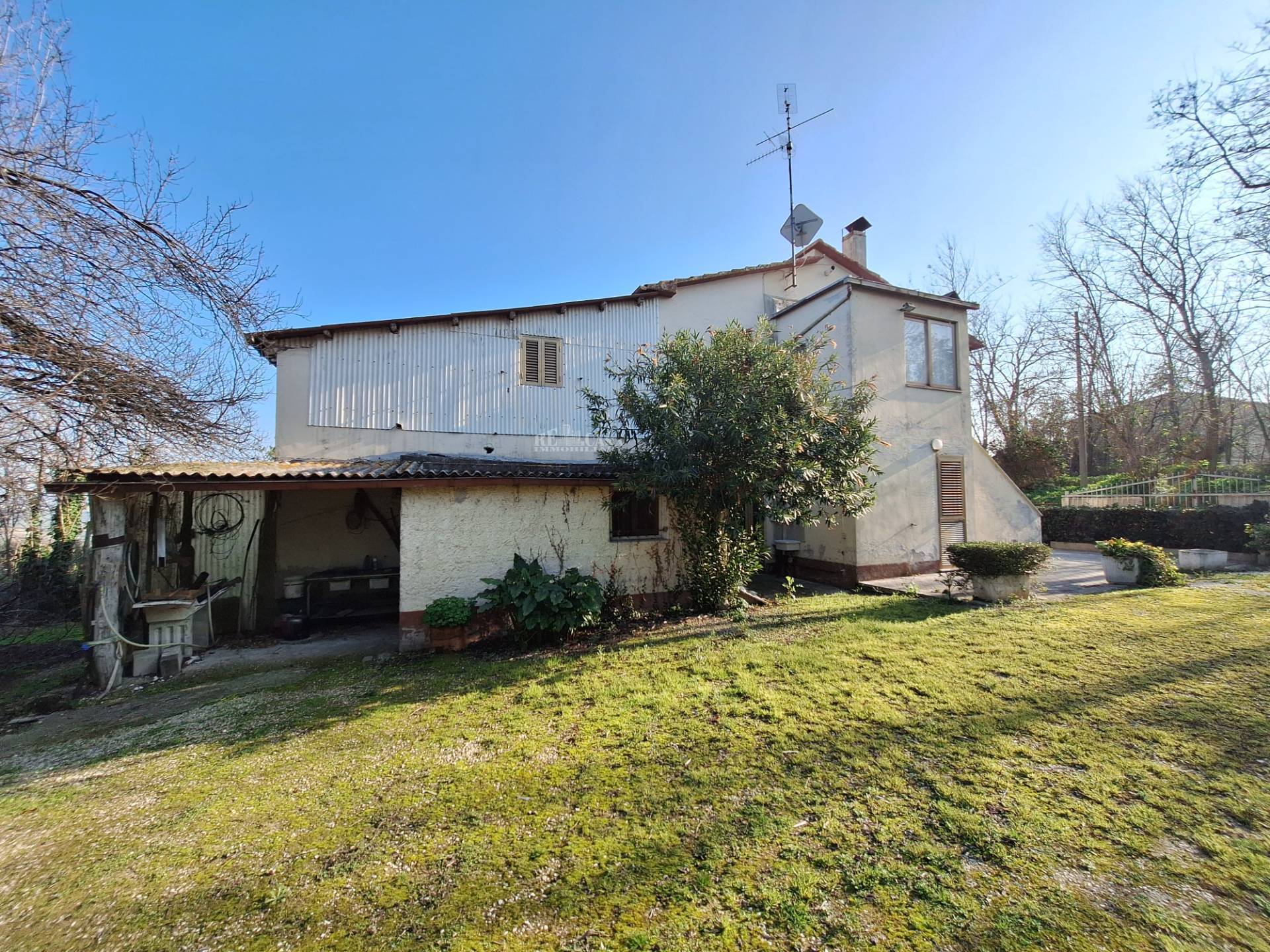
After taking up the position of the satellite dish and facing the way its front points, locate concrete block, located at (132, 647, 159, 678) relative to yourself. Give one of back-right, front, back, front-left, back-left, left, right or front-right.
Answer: back

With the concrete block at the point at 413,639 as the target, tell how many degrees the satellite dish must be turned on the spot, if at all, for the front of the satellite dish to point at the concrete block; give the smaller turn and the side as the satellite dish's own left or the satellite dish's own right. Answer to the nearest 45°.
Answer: approximately 180°

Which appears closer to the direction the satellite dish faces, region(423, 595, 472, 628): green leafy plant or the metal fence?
the metal fence

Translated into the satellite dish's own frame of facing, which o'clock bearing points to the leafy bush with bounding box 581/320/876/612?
The leafy bush is roughly at 5 o'clock from the satellite dish.

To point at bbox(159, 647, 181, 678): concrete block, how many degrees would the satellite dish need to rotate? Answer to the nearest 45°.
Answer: approximately 180°

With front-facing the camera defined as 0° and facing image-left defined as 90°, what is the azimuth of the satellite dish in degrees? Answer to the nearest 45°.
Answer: approximately 225°
